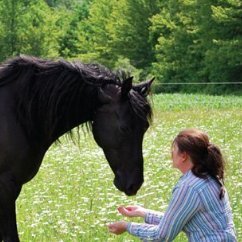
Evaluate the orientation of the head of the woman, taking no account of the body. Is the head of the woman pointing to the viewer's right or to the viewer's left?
to the viewer's left

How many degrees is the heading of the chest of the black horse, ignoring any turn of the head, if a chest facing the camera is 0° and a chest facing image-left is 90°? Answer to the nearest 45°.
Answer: approximately 270°
